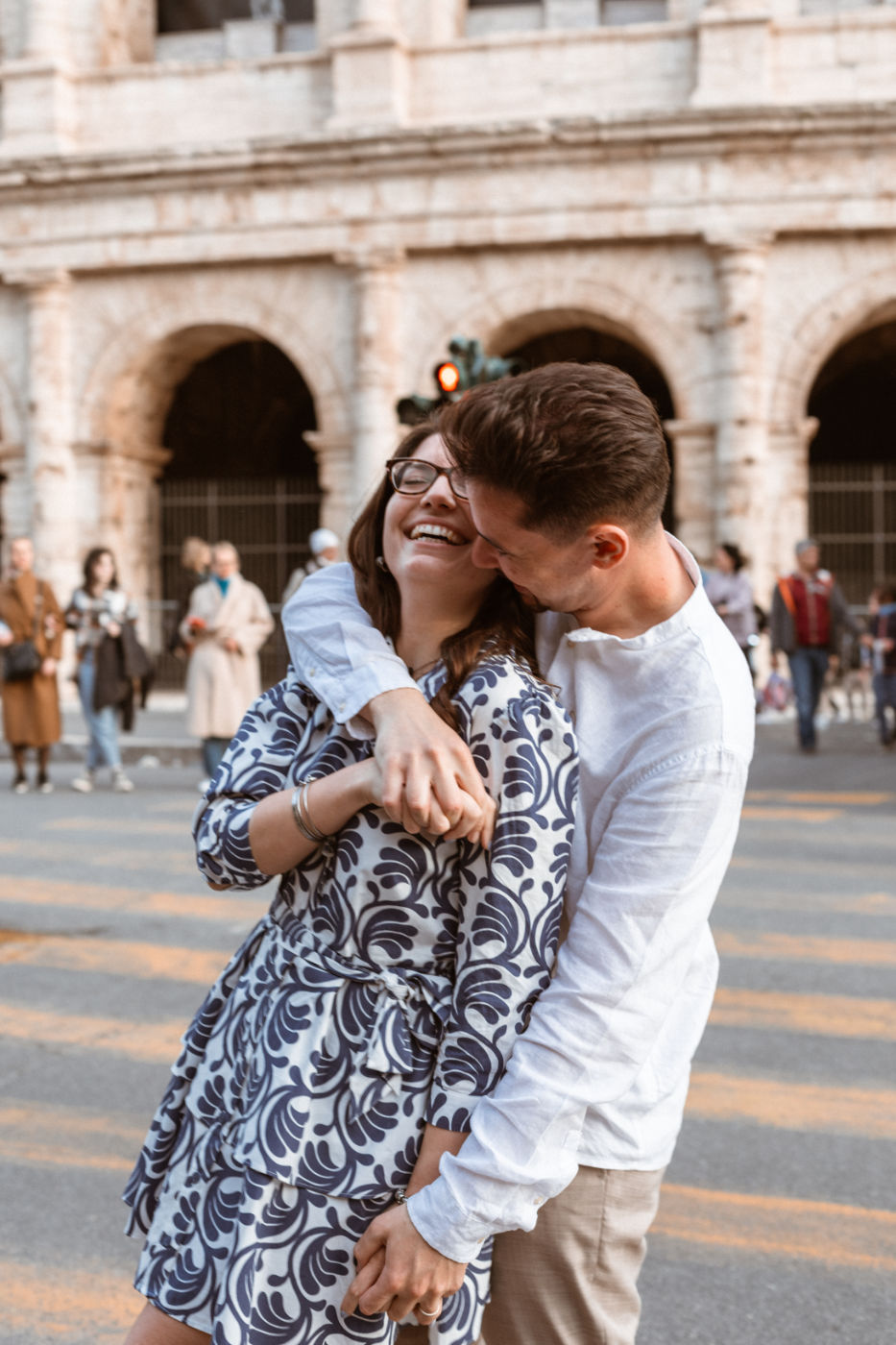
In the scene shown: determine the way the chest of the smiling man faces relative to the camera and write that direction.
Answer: to the viewer's left

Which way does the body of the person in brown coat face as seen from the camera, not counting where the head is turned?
toward the camera

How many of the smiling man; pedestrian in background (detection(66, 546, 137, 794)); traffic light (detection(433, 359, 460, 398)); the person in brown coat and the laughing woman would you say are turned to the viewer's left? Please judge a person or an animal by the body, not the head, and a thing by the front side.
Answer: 1

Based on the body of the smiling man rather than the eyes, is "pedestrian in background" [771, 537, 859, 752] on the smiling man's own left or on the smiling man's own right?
on the smiling man's own right

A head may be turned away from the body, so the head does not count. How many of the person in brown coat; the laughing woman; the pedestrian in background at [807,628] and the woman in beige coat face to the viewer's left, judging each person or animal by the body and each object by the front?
0

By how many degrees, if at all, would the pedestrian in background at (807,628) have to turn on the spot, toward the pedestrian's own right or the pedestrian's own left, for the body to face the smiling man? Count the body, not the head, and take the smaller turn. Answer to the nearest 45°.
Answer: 0° — they already face them

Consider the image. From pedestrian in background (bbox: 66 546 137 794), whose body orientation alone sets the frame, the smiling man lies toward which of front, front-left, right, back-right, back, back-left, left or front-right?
front

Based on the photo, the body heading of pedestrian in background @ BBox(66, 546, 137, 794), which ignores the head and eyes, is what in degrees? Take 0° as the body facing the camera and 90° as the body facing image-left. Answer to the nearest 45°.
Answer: approximately 0°

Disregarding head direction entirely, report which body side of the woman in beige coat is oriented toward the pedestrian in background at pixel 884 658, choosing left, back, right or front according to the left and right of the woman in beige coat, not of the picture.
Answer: left

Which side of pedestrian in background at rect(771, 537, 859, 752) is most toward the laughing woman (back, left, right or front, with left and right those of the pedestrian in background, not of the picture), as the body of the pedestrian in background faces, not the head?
front

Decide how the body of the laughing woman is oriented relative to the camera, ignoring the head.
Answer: toward the camera

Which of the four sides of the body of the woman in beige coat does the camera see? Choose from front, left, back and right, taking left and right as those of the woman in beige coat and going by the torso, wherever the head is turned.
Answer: front

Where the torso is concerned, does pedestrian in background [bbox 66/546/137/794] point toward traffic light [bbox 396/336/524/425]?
no

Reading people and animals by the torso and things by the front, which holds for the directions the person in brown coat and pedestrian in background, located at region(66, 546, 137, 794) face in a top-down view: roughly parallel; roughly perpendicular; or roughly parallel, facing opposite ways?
roughly parallel
